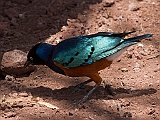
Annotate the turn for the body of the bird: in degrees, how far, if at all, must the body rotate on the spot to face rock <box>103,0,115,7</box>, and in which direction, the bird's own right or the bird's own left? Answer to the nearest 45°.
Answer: approximately 90° to the bird's own right

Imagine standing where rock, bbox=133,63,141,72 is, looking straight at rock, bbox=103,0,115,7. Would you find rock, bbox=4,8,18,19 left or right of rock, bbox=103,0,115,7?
left

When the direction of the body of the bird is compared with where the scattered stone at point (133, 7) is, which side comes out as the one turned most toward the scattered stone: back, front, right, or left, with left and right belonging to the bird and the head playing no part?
right

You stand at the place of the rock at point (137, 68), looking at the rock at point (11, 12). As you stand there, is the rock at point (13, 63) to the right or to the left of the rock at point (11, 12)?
left

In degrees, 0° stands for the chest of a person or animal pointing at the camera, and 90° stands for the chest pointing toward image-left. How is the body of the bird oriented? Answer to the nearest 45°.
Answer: approximately 90°

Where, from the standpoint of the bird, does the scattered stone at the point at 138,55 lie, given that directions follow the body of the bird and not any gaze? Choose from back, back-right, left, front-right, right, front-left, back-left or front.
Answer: back-right

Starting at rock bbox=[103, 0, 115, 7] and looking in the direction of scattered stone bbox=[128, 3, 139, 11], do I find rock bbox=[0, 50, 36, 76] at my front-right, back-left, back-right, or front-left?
back-right

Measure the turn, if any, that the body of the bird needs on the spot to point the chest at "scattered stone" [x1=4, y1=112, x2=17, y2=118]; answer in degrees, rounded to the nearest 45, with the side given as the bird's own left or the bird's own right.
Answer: approximately 45° to the bird's own left

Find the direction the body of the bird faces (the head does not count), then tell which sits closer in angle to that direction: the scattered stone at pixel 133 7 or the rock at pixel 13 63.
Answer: the rock

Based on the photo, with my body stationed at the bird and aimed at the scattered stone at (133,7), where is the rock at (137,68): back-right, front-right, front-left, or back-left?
front-right
